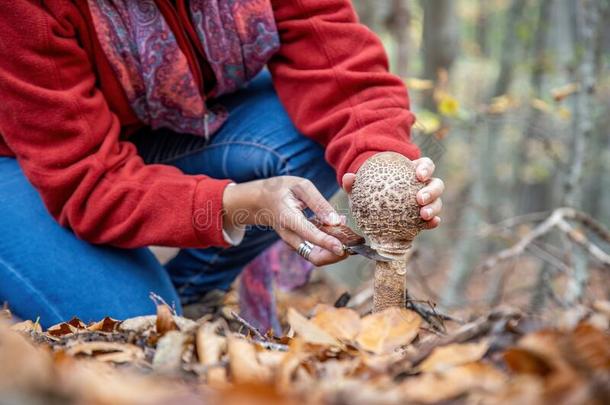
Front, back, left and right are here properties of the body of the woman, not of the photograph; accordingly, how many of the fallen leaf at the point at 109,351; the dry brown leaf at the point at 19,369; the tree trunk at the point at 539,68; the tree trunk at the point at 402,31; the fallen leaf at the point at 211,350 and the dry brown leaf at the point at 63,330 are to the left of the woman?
2

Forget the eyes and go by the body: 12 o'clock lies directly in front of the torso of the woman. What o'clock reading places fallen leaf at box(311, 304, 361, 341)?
The fallen leaf is roughly at 1 o'clock from the woman.

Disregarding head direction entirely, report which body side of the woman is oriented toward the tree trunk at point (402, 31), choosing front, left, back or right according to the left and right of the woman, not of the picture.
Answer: left

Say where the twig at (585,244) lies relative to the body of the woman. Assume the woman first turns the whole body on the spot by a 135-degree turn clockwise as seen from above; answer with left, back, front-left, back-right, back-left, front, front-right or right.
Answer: back

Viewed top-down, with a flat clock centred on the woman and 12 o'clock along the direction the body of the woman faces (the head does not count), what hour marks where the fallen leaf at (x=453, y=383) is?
The fallen leaf is roughly at 1 o'clock from the woman.

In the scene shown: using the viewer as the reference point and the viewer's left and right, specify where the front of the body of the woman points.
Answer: facing the viewer and to the right of the viewer

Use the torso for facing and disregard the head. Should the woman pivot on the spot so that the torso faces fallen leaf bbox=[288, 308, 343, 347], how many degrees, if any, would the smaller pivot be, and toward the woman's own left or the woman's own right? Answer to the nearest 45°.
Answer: approximately 45° to the woman's own right
